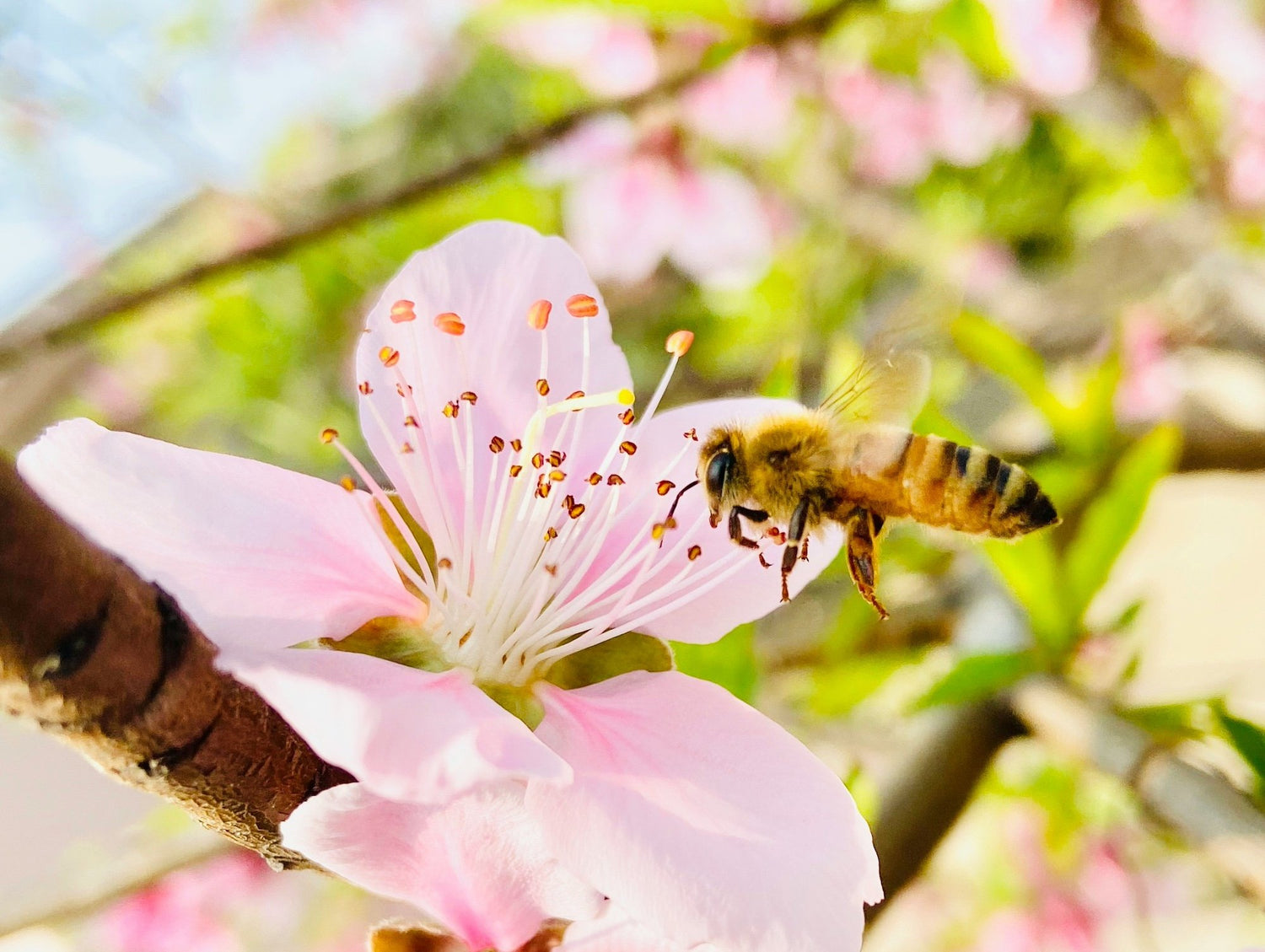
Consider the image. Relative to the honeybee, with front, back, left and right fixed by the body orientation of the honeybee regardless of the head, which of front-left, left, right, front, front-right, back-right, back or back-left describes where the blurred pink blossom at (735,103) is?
right

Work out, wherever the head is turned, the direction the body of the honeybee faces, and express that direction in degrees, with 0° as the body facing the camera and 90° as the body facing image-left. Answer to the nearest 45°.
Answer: approximately 90°

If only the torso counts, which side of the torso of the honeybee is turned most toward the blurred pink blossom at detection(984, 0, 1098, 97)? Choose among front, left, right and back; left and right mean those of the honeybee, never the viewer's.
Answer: right
